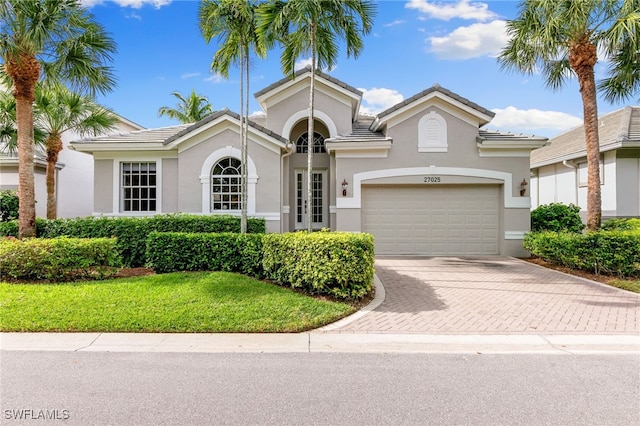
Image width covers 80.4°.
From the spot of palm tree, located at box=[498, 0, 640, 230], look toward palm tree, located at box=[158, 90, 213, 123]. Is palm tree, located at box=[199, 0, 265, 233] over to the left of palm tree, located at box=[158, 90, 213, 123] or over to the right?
left

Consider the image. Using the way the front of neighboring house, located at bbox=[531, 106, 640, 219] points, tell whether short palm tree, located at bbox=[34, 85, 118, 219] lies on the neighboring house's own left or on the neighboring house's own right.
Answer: on the neighboring house's own right

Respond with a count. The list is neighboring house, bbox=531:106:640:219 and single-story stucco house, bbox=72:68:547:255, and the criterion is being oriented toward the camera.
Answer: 2

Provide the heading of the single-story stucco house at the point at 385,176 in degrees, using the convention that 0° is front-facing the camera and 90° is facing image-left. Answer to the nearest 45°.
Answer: approximately 0°

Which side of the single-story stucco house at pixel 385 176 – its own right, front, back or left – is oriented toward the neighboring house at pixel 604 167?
left

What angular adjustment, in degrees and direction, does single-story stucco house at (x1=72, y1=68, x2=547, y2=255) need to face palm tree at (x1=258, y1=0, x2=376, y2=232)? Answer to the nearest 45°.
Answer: approximately 45° to its right

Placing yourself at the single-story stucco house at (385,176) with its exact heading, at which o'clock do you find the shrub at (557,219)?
The shrub is roughly at 9 o'clock from the single-story stucco house.

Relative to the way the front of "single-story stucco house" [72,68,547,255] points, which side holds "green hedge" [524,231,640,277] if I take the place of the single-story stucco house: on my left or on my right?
on my left

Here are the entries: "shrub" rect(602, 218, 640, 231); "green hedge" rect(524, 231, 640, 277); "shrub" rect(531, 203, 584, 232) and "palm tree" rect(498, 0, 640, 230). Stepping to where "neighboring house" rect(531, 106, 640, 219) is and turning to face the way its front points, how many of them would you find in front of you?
4

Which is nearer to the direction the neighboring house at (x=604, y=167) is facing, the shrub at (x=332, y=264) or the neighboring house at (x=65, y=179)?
the shrub

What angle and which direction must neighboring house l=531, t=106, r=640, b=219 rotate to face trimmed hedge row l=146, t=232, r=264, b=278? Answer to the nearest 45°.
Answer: approximately 45° to its right

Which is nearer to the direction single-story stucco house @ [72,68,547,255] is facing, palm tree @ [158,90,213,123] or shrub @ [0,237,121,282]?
the shrub
